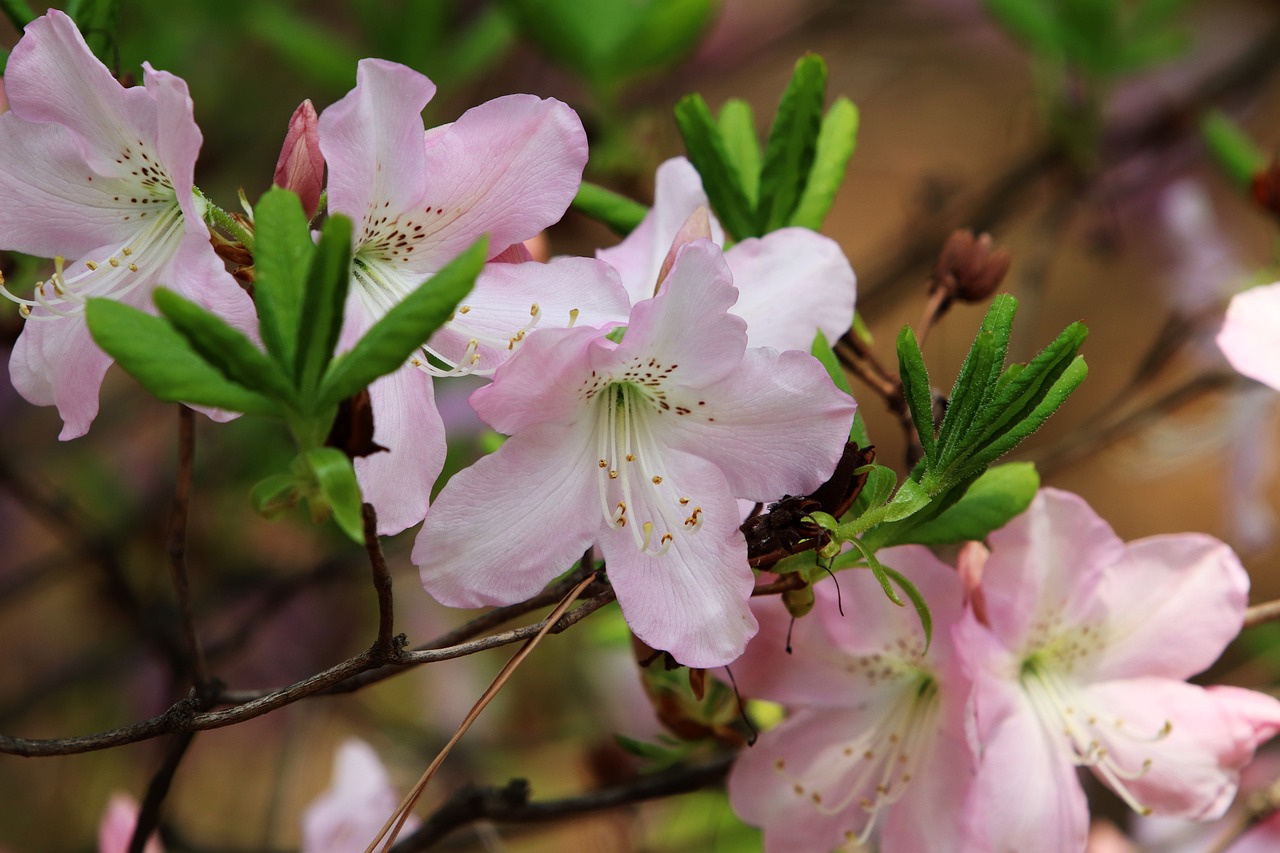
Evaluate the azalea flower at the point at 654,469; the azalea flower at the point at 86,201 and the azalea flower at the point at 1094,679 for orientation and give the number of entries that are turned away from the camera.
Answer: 0

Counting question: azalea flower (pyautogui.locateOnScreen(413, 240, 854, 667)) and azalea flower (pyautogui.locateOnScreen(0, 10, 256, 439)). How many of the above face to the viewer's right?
0

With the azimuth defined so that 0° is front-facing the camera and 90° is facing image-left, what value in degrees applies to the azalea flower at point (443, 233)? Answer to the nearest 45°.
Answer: approximately 315°

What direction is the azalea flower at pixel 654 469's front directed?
toward the camera

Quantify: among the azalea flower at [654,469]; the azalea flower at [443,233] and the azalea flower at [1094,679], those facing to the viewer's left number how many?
0

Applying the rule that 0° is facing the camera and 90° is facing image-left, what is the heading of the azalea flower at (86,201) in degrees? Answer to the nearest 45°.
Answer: approximately 45°

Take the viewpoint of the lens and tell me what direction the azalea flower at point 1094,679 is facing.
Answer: facing the viewer and to the right of the viewer
